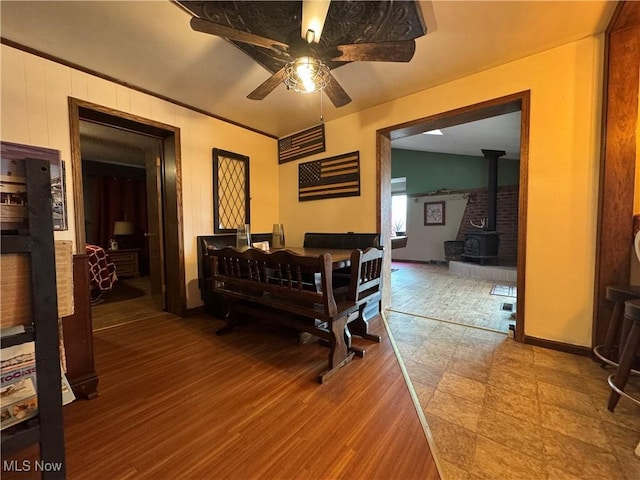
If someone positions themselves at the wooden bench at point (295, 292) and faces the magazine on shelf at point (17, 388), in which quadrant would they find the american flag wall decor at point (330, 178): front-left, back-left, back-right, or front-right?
back-right

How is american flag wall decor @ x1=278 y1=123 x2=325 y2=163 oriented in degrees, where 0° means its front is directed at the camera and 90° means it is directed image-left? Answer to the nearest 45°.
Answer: approximately 45°

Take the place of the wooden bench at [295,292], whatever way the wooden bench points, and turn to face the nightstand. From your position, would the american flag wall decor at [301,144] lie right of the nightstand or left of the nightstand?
right

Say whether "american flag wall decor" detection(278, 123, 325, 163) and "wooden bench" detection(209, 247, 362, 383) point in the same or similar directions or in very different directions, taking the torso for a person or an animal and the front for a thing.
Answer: very different directions

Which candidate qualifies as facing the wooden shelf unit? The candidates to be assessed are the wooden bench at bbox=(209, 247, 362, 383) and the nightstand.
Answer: the nightstand

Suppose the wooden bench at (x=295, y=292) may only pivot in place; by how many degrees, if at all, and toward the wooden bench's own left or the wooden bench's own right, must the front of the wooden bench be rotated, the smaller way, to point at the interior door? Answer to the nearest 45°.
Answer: approximately 90° to the wooden bench's own left

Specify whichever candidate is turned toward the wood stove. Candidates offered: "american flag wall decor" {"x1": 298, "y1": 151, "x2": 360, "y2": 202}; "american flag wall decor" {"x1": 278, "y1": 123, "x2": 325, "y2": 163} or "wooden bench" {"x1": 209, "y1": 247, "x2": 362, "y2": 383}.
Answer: the wooden bench

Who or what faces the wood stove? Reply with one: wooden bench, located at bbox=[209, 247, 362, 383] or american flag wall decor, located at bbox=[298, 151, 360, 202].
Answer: the wooden bench

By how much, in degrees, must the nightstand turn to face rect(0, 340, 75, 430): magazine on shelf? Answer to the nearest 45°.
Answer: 0° — it already faces it

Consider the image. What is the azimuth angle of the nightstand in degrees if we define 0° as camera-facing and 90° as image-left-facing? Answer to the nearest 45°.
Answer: approximately 0°
